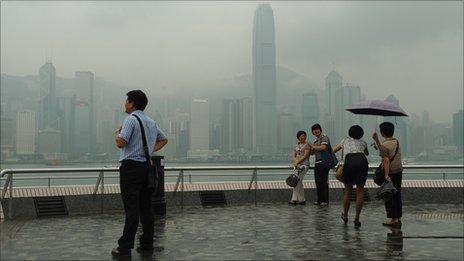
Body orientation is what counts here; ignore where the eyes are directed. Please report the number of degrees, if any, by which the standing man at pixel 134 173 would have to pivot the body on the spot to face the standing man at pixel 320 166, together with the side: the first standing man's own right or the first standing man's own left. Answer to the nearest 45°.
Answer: approximately 90° to the first standing man's own right

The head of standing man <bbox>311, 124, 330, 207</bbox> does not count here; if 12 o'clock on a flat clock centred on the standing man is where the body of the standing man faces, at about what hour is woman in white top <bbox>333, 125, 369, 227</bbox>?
The woman in white top is roughly at 10 o'clock from the standing man.

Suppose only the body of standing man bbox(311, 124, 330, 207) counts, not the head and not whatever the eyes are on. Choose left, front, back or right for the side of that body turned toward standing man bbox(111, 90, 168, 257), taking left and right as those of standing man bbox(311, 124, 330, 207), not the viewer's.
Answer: front

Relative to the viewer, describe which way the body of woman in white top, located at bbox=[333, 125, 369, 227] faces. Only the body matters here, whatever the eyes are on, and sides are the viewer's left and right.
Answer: facing away from the viewer

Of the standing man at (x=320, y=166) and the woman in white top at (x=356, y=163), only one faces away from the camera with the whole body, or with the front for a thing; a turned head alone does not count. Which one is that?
the woman in white top

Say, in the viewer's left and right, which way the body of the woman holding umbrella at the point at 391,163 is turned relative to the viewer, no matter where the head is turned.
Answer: facing away from the viewer and to the left of the viewer

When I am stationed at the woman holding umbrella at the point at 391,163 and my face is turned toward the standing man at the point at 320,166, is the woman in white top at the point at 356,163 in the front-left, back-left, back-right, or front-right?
front-left

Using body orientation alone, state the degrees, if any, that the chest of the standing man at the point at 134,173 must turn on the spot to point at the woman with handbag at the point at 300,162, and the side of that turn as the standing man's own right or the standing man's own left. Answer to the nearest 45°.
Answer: approximately 90° to the standing man's own right

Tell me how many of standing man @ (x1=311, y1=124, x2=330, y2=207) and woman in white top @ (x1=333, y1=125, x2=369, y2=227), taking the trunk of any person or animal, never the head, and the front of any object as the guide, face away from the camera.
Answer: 1

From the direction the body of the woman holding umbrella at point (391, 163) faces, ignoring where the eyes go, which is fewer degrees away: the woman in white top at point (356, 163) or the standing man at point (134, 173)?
the woman in white top

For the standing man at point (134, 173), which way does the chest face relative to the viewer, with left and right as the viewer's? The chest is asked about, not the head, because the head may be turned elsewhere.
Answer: facing away from the viewer and to the left of the viewer

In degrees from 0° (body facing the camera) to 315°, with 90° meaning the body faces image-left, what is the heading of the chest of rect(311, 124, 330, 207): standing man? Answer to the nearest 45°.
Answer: approximately 45°

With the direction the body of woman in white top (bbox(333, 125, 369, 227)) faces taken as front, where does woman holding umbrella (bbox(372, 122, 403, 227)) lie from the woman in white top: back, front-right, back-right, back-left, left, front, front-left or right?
right

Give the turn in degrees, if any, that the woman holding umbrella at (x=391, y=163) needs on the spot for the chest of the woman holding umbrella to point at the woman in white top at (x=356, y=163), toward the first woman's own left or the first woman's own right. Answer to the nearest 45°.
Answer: approximately 45° to the first woman's own left

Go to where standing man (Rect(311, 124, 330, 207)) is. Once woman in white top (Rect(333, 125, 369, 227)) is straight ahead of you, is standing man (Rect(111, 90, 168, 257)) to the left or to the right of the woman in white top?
right
